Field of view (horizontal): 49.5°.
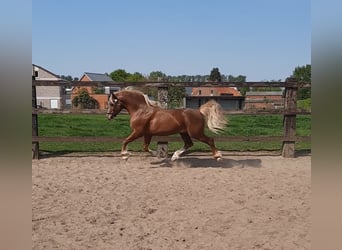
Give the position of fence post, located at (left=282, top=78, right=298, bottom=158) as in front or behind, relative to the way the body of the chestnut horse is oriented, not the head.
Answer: behind

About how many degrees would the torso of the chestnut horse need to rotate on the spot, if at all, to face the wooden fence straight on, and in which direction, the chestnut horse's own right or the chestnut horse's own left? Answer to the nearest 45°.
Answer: approximately 135° to the chestnut horse's own right

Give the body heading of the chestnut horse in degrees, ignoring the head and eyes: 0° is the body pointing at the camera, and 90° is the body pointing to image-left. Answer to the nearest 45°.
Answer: approximately 90°

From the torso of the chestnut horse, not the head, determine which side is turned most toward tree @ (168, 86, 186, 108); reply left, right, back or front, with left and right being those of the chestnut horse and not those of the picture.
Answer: right
